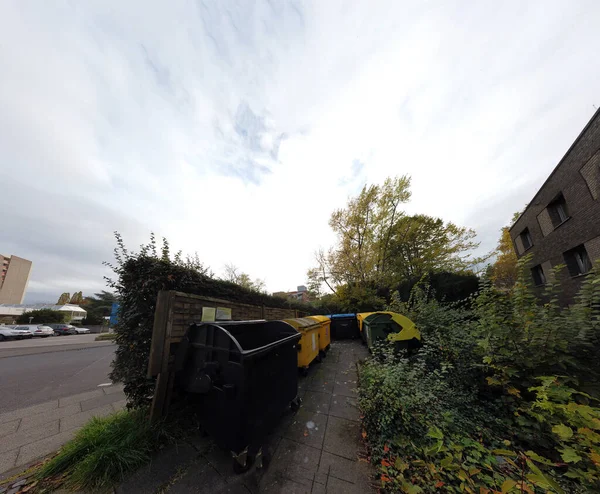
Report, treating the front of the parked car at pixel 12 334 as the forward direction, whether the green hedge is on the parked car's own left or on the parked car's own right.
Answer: on the parked car's own left

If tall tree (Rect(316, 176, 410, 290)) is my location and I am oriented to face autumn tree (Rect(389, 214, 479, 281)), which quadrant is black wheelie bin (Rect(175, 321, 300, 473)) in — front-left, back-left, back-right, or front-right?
back-right

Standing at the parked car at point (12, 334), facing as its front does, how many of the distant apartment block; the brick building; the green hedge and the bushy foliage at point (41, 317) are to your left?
2
